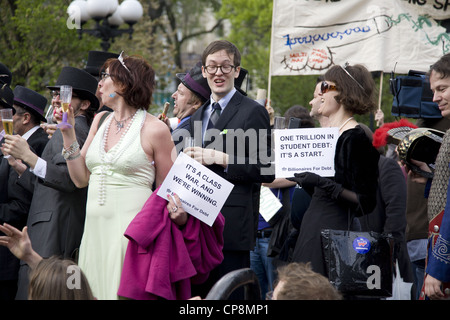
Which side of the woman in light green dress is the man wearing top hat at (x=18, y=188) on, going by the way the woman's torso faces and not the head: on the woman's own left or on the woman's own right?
on the woman's own right

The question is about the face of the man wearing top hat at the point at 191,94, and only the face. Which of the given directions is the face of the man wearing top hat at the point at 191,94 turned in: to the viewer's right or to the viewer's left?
to the viewer's left

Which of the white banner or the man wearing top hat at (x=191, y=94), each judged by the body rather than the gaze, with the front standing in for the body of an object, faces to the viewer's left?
the man wearing top hat

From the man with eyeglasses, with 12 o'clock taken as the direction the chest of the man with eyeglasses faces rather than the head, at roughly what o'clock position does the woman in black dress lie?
The woman in black dress is roughly at 8 o'clock from the man with eyeglasses.

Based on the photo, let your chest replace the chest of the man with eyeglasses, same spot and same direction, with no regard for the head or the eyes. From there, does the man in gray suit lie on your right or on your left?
on your right

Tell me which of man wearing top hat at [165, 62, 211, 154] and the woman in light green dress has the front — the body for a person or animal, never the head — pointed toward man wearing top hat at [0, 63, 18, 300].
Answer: man wearing top hat at [165, 62, 211, 154]
